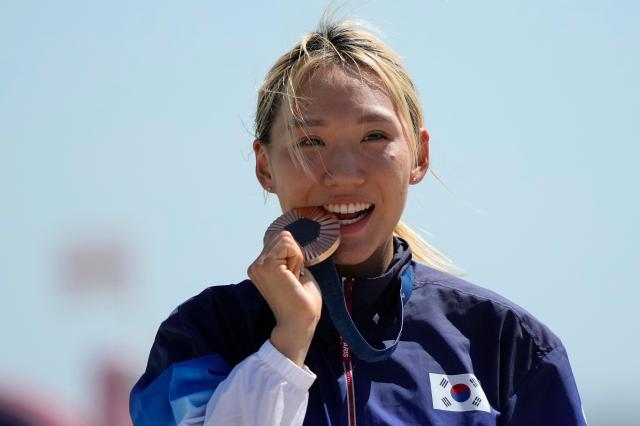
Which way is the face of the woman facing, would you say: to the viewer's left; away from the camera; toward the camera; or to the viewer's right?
toward the camera

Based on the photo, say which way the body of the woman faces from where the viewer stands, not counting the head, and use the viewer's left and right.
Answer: facing the viewer

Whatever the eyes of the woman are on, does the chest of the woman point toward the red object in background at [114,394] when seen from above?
no
